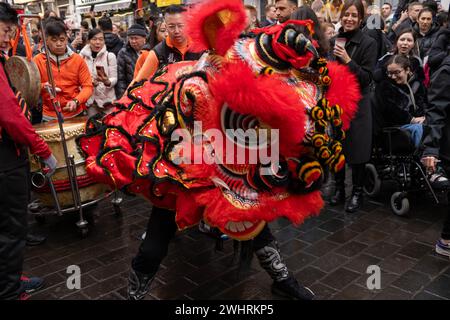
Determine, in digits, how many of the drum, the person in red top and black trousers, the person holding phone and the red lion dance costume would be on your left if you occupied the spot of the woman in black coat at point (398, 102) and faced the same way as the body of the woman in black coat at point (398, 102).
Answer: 0

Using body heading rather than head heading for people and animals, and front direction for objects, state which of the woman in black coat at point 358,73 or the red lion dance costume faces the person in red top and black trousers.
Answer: the woman in black coat

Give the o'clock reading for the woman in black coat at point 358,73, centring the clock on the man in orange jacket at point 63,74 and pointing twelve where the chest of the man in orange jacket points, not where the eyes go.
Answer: The woman in black coat is roughly at 10 o'clock from the man in orange jacket.

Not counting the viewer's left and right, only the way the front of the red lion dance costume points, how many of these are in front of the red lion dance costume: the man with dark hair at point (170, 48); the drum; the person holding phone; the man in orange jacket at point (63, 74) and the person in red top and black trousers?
0

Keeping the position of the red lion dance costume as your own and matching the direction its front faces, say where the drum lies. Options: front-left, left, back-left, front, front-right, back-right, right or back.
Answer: back

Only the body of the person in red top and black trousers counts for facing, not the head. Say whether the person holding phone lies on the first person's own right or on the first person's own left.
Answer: on the first person's own left

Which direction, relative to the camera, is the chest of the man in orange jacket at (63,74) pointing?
toward the camera

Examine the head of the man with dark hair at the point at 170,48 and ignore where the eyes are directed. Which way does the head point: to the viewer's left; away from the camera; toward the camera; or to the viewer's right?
toward the camera

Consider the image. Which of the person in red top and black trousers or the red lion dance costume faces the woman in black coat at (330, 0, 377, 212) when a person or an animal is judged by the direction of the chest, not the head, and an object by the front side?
the person in red top and black trousers

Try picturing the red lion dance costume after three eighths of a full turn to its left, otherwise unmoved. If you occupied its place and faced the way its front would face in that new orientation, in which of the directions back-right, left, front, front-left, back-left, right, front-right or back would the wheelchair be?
front-right

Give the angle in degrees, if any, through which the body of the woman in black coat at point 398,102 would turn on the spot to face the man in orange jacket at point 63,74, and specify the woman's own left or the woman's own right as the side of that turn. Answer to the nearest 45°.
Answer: approximately 135° to the woman's own right

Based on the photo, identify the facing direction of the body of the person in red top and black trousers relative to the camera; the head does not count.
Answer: to the viewer's right

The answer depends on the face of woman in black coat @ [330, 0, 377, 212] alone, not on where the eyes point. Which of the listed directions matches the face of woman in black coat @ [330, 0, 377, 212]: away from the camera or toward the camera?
toward the camera

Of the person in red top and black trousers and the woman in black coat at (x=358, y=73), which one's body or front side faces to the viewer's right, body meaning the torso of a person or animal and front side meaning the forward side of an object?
the person in red top and black trousers

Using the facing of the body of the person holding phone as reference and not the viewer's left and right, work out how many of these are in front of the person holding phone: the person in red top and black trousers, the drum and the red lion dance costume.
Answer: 3

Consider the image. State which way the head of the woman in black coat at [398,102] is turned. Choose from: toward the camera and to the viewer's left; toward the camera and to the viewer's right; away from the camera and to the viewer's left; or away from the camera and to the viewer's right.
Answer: toward the camera and to the viewer's left

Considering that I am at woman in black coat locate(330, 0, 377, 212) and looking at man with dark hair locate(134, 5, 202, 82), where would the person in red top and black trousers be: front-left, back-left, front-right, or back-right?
front-left

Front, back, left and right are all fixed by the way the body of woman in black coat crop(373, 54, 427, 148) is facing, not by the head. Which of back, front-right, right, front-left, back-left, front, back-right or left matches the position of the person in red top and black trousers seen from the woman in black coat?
right

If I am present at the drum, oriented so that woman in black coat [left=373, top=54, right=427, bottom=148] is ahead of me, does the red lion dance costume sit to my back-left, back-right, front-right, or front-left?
front-right

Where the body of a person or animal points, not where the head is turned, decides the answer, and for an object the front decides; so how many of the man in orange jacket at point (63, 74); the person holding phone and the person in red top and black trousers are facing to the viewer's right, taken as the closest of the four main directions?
1

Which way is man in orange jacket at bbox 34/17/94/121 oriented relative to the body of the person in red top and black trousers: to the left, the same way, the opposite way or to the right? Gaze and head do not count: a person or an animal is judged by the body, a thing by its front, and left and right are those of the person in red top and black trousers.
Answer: to the right
